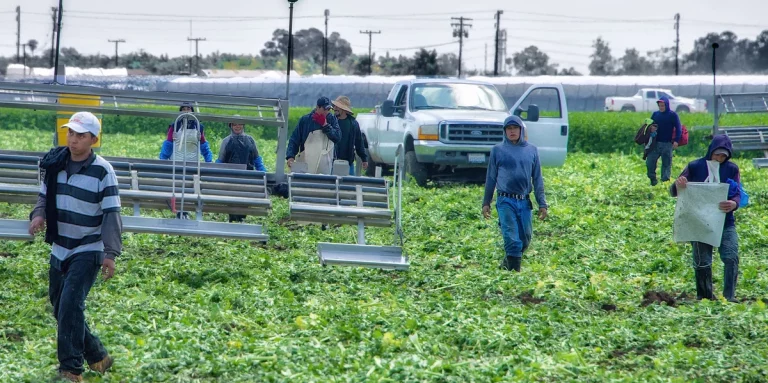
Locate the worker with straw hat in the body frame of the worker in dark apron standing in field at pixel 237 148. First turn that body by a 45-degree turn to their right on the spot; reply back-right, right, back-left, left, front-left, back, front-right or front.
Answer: back-left

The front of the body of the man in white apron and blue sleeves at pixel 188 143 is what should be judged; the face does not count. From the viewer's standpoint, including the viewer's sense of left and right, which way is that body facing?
facing the viewer

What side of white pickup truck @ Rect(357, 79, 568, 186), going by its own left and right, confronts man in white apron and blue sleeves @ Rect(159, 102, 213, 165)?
right

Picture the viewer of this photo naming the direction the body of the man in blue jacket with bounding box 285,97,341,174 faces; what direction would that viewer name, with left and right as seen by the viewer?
facing the viewer and to the right of the viewer

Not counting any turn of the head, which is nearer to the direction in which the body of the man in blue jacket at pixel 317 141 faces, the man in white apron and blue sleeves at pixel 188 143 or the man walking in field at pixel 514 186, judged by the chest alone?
the man walking in field

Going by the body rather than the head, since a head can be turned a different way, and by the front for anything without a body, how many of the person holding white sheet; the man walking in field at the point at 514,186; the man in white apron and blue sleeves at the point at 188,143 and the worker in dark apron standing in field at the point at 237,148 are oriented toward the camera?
4

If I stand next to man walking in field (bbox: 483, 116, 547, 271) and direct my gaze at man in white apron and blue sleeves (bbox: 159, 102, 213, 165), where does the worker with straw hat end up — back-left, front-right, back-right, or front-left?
front-right

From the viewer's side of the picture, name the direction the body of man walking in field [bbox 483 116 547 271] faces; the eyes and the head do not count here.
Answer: toward the camera

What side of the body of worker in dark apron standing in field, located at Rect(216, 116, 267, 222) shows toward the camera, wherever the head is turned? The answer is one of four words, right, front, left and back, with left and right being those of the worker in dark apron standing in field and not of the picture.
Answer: front

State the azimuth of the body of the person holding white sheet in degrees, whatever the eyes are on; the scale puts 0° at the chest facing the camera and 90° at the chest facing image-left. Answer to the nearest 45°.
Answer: approximately 0°

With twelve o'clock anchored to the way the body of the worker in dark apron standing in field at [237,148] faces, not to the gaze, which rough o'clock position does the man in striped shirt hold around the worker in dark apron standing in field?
The man in striped shirt is roughly at 12 o'clock from the worker in dark apron standing in field.

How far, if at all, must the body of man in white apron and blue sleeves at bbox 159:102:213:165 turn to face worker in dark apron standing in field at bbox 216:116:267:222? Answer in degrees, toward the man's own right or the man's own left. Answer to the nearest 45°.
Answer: approximately 135° to the man's own left

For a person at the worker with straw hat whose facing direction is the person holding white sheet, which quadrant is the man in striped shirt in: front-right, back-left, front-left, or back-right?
front-right
